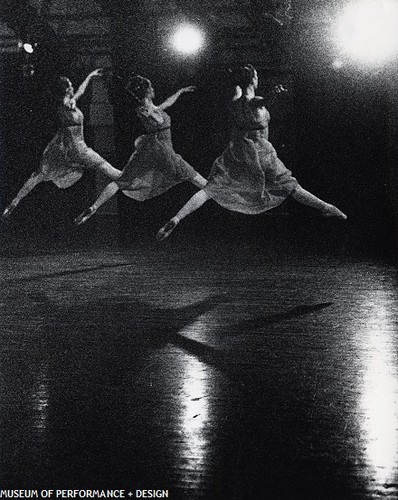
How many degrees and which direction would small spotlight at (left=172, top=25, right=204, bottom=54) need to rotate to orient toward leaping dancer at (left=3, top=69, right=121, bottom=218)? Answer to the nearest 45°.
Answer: approximately 90° to its right

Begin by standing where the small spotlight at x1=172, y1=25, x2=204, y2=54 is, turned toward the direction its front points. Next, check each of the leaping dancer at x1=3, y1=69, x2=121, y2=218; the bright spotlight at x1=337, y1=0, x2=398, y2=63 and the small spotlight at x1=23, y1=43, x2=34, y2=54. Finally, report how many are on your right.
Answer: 2

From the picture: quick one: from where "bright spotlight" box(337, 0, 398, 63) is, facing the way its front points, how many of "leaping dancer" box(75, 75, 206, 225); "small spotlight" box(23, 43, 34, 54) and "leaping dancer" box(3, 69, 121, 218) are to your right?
3

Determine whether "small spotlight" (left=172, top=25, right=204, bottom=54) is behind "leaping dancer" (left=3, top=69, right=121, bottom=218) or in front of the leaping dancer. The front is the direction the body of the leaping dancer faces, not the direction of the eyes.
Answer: in front

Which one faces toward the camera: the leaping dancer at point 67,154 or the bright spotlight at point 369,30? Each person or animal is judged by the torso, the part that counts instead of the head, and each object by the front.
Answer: the bright spotlight

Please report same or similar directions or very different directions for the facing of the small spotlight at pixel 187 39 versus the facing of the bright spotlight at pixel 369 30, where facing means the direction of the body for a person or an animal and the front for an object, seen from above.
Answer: same or similar directions

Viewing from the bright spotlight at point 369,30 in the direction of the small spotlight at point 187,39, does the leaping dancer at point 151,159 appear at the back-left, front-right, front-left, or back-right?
front-left

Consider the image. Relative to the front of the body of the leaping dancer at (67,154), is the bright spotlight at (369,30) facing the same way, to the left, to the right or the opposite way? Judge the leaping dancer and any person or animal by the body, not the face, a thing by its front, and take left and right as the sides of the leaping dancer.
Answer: to the right

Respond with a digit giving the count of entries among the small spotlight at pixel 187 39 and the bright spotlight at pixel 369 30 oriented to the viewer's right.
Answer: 0

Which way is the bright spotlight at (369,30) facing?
toward the camera

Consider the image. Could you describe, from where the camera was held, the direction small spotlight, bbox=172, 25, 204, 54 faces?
facing the viewer

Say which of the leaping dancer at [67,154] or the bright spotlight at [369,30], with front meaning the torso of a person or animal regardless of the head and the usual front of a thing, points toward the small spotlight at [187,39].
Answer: the leaping dancer

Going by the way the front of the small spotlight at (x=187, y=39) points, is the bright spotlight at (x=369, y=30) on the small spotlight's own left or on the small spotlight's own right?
on the small spotlight's own left
